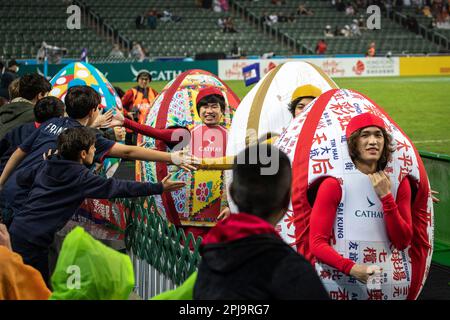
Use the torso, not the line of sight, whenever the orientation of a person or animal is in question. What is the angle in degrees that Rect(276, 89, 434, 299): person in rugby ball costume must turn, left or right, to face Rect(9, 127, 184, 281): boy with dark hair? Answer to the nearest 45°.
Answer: approximately 90° to its right

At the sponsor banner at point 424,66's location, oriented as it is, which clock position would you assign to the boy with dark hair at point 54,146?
The boy with dark hair is roughly at 12 o'clock from the sponsor banner.

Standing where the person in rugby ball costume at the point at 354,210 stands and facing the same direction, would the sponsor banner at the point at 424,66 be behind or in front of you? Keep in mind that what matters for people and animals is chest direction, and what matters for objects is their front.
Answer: behind

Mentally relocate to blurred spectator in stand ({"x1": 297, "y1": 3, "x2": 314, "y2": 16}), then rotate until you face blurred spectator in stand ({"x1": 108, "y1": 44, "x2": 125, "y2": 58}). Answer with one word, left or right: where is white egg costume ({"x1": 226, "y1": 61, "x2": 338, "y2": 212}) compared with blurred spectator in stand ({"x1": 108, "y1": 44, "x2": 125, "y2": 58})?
left

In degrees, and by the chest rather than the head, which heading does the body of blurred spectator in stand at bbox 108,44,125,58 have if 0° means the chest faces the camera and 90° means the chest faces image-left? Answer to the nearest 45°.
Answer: approximately 0°

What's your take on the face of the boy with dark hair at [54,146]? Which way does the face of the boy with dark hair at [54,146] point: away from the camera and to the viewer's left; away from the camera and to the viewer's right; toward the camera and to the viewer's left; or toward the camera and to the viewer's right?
away from the camera and to the viewer's right

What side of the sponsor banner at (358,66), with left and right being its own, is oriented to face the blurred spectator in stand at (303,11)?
back

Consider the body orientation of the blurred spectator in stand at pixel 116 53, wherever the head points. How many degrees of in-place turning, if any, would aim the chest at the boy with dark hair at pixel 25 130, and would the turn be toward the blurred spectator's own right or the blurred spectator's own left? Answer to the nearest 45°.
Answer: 0° — they already face them

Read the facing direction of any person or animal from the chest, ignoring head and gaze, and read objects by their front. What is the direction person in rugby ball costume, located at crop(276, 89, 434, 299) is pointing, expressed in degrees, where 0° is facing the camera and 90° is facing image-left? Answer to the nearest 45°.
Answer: approximately 0°

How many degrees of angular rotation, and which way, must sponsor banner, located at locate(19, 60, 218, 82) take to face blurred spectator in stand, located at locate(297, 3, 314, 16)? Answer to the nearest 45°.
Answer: approximately 135° to its left
